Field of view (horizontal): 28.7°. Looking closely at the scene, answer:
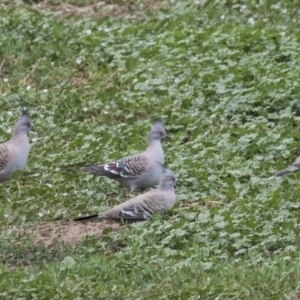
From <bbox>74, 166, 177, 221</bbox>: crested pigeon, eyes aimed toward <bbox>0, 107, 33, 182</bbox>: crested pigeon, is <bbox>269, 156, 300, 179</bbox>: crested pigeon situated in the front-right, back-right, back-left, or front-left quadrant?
back-right

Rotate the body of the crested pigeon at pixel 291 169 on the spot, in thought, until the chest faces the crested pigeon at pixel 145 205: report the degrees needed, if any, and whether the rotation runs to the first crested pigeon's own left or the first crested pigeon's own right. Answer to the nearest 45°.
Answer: approximately 135° to the first crested pigeon's own right

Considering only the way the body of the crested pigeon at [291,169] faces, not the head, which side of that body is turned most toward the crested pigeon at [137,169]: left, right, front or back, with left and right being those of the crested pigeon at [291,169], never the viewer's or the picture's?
back

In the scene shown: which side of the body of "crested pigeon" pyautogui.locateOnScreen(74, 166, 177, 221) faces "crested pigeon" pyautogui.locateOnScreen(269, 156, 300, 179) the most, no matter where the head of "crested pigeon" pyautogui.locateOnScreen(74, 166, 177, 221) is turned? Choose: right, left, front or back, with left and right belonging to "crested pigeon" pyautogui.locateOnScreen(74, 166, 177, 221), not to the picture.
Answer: front

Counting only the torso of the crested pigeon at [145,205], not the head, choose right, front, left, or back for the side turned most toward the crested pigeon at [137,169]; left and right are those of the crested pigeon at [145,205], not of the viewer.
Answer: left

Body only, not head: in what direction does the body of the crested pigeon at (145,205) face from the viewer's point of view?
to the viewer's right

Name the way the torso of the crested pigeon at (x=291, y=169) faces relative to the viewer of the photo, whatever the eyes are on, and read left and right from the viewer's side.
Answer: facing to the right of the viewer

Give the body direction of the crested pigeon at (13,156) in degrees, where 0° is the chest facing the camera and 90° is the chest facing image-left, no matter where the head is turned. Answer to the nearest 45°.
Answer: approximately 270°

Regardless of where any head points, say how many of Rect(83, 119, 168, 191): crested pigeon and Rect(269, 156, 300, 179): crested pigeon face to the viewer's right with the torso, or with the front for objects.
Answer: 2

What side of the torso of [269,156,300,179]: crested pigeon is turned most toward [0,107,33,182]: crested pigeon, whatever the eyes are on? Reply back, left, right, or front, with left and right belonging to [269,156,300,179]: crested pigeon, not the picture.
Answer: back

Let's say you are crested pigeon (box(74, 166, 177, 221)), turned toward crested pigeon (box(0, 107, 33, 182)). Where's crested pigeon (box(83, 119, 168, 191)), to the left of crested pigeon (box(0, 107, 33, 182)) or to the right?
right

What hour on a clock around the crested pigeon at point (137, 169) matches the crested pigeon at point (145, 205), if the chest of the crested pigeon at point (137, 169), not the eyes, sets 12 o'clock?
the crested pigeon at point (145, 205) is roughly at 3 o'clock from the crested pigeon at point (137, 169).

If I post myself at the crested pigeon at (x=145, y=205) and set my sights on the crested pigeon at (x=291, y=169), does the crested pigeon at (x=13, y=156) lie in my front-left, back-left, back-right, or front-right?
back-left

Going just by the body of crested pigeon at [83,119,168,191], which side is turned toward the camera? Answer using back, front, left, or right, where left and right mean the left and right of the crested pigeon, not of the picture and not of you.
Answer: right
